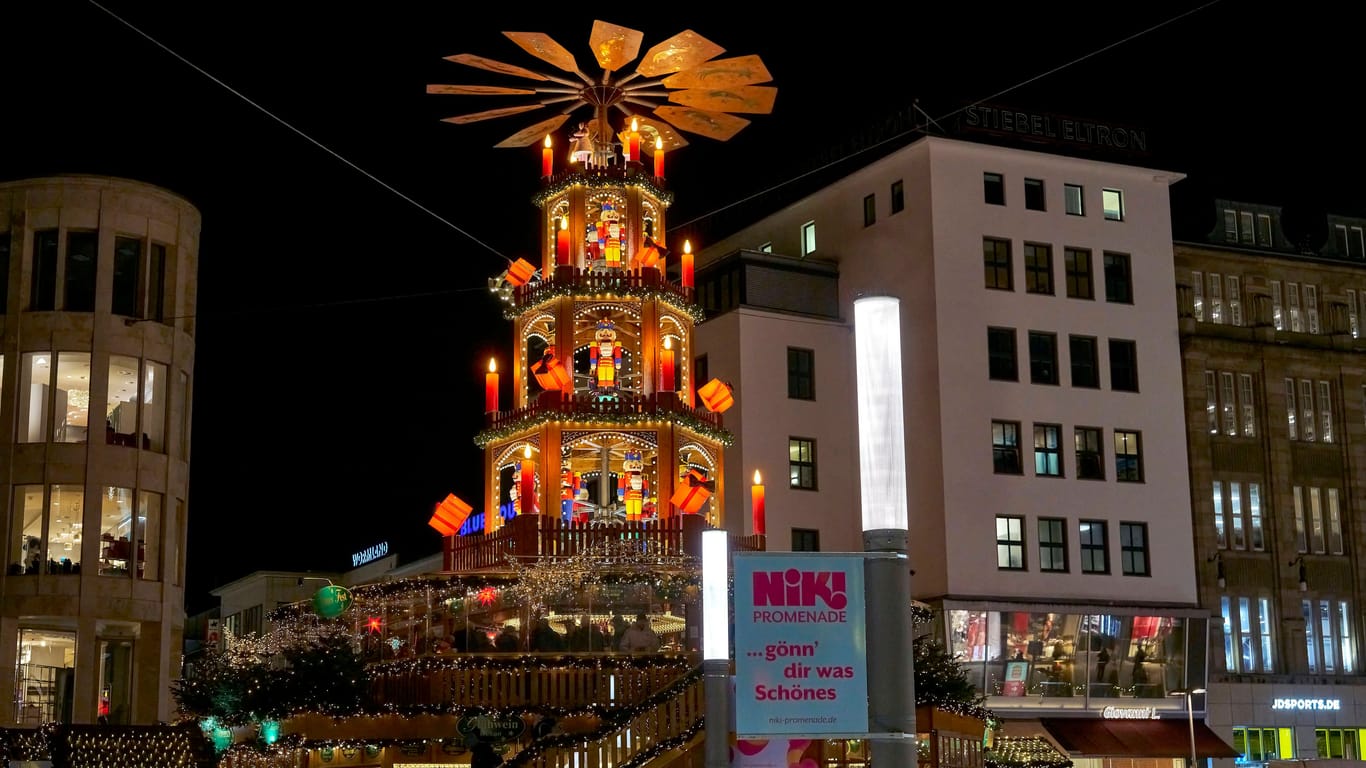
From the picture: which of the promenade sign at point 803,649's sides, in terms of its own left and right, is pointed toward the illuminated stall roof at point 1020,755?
back

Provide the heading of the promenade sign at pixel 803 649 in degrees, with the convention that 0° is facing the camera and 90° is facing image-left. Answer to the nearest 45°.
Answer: approximately 0°

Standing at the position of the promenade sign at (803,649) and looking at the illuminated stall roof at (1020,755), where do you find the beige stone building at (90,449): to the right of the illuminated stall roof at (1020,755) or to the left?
left

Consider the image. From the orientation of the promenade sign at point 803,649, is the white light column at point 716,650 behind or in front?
behind

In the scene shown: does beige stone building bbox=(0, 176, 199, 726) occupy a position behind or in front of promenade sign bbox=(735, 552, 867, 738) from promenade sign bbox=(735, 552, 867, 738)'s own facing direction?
behind
